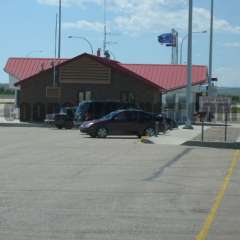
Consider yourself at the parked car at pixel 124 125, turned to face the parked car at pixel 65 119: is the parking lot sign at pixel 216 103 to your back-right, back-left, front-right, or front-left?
back-right

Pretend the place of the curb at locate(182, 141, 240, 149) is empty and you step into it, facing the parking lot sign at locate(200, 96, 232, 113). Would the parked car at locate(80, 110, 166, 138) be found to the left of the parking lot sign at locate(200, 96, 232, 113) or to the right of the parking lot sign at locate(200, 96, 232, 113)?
left

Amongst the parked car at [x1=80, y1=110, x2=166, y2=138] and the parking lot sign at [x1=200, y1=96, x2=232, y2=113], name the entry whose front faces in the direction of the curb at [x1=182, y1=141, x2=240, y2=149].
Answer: the parking lot sign

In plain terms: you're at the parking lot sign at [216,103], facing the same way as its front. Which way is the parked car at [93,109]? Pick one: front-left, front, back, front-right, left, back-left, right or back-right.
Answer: back-right

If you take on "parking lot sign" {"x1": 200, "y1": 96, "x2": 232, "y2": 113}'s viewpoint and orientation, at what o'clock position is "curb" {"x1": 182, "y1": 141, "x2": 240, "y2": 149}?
The curb is roughly at 12 o'clock from the parking lot sign.

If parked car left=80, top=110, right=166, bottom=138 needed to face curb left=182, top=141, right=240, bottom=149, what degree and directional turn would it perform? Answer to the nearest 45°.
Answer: approximately 135° to its left

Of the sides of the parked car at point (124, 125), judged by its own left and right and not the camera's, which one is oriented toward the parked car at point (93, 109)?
right

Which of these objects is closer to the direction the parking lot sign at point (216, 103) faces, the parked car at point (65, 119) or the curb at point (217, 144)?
the curb

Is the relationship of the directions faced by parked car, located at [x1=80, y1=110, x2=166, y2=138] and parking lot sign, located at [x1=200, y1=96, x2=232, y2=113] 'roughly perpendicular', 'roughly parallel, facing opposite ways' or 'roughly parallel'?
roughly perpendicular

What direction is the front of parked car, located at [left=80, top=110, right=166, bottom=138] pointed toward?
to the viewer's left

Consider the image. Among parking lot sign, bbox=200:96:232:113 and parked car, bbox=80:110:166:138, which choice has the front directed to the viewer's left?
the parked car

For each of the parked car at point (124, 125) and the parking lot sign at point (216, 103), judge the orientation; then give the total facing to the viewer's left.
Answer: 1

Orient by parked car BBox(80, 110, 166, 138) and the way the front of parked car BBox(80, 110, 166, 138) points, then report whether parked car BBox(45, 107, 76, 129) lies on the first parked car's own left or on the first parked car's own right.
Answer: on the first parked car's own right

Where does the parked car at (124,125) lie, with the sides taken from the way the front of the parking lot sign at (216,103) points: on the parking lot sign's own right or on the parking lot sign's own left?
on the parking lot sign's own right
